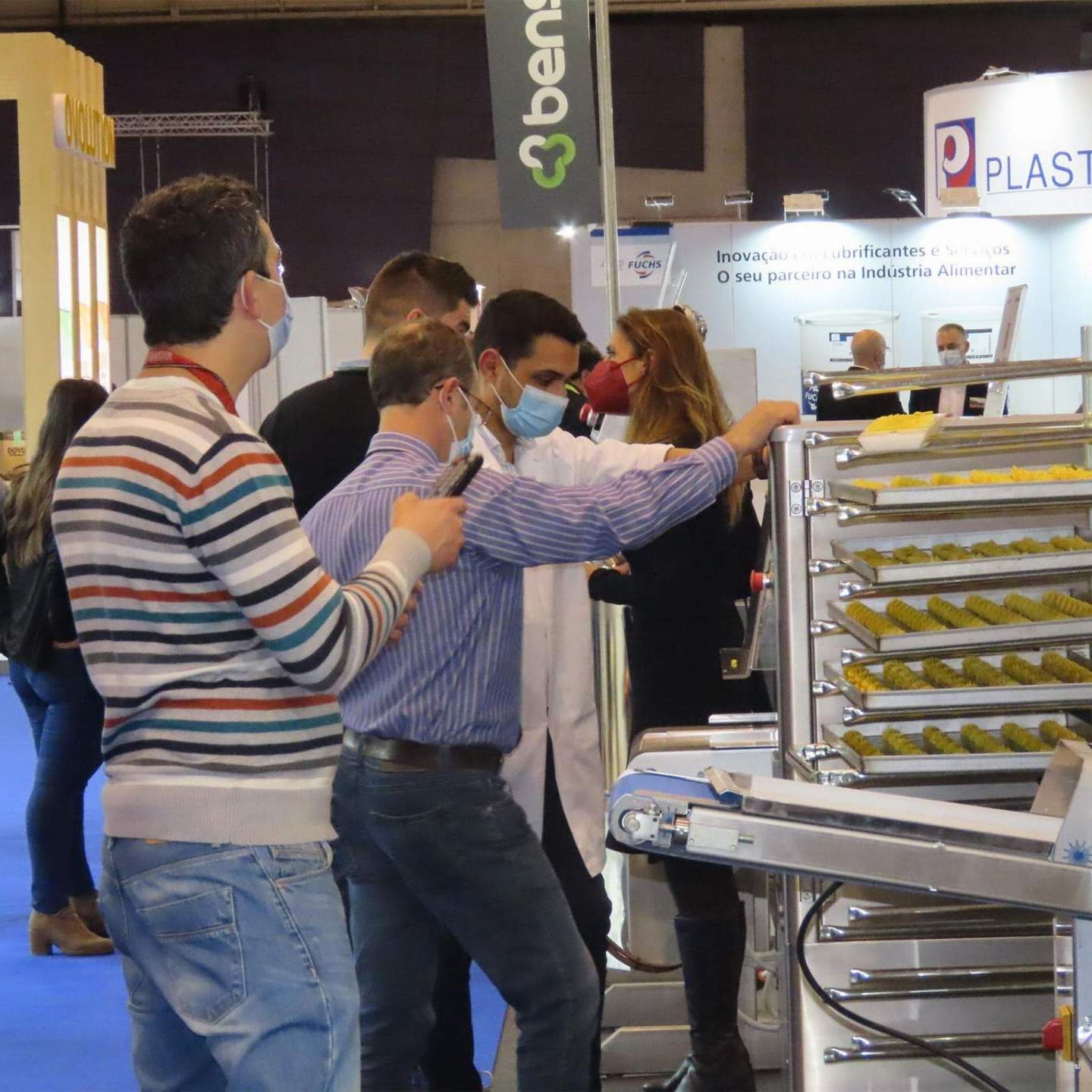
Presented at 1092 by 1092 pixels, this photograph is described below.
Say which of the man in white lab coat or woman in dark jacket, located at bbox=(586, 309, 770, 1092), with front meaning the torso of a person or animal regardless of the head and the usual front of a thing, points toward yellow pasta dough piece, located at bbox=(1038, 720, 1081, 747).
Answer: the man in white lab coat

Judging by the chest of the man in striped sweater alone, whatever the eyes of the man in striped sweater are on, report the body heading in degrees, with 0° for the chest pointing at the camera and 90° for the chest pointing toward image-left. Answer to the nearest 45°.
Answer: approximately 225°

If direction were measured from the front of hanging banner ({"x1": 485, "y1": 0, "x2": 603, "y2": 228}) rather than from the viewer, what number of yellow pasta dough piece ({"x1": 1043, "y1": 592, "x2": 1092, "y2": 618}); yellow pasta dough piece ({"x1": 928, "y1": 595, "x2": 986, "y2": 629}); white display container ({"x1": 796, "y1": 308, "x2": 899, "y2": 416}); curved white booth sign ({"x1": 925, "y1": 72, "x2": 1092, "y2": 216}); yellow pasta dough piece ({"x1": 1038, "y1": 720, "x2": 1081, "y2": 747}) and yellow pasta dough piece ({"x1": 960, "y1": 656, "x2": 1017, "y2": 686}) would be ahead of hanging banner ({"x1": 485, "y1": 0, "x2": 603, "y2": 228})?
4

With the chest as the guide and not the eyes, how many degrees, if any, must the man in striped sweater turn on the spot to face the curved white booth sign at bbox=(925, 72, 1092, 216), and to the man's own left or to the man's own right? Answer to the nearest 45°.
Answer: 0° — they already face it

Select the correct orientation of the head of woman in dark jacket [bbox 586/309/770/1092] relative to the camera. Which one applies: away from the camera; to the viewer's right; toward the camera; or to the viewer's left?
to the viewer's left

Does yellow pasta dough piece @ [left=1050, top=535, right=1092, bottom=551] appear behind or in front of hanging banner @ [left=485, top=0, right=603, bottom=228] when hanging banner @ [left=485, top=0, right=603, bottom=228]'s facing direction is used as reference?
in front

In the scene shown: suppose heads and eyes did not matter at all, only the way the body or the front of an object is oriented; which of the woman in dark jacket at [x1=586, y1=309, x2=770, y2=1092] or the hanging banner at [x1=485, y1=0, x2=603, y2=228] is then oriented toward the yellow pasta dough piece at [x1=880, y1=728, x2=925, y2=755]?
the hanging banner

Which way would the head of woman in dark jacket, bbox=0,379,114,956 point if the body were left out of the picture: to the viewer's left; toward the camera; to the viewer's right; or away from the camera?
away from the camera

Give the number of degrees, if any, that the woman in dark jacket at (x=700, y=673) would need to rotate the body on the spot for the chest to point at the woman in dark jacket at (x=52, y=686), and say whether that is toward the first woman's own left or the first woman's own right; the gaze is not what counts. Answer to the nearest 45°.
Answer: approximately 45° to the first woman's own right

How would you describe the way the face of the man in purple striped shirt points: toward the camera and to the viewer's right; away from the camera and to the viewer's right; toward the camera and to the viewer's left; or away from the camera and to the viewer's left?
away from the camera and to the viewer's right

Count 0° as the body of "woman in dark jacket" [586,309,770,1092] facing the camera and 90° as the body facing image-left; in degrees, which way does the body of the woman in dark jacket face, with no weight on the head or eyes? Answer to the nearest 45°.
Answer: approximately 90°

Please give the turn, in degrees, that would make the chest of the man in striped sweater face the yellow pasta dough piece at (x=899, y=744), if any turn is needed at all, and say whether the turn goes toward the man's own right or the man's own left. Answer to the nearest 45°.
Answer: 0° — they already face it

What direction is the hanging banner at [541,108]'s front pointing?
toward the camera

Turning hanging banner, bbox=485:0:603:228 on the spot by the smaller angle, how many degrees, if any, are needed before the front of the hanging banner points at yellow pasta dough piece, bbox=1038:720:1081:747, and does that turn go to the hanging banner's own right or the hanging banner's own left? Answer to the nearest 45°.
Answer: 0° — it already faces it
